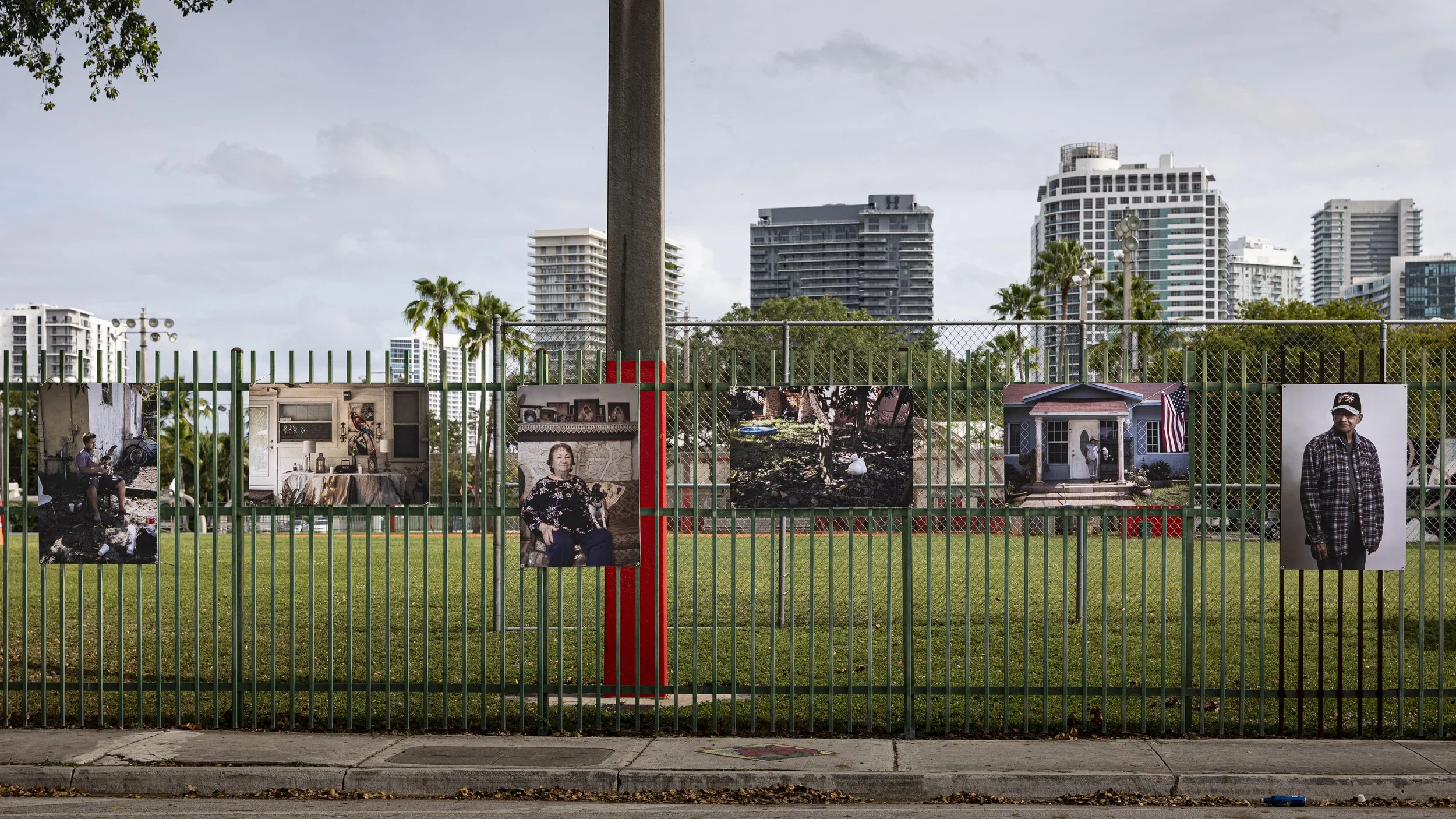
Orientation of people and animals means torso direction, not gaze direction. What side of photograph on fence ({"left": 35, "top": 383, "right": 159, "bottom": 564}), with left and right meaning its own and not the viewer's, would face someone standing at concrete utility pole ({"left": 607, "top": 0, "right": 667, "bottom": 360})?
left

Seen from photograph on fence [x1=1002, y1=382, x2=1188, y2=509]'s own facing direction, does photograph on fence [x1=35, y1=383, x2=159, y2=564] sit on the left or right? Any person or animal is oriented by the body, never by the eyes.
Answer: on its right

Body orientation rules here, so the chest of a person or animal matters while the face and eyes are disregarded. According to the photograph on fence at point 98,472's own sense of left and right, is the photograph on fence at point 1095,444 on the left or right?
on its left

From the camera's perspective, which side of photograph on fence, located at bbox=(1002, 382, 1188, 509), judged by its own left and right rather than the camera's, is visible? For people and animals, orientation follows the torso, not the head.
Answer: front

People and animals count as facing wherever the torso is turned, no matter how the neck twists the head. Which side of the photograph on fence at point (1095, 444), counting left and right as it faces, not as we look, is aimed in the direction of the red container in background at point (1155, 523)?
back

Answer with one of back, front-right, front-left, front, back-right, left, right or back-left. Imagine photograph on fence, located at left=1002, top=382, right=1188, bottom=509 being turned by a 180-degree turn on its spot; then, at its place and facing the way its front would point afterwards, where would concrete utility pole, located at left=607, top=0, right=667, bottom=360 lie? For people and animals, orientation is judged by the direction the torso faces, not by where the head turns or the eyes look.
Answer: left

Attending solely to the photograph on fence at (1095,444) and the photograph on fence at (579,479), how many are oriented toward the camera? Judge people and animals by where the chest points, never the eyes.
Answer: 2

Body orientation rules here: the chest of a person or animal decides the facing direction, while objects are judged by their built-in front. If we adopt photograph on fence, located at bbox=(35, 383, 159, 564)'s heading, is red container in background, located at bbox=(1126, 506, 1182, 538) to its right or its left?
on its left

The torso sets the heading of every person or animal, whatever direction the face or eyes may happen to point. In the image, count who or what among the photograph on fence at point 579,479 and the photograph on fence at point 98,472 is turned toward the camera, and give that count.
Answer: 2
